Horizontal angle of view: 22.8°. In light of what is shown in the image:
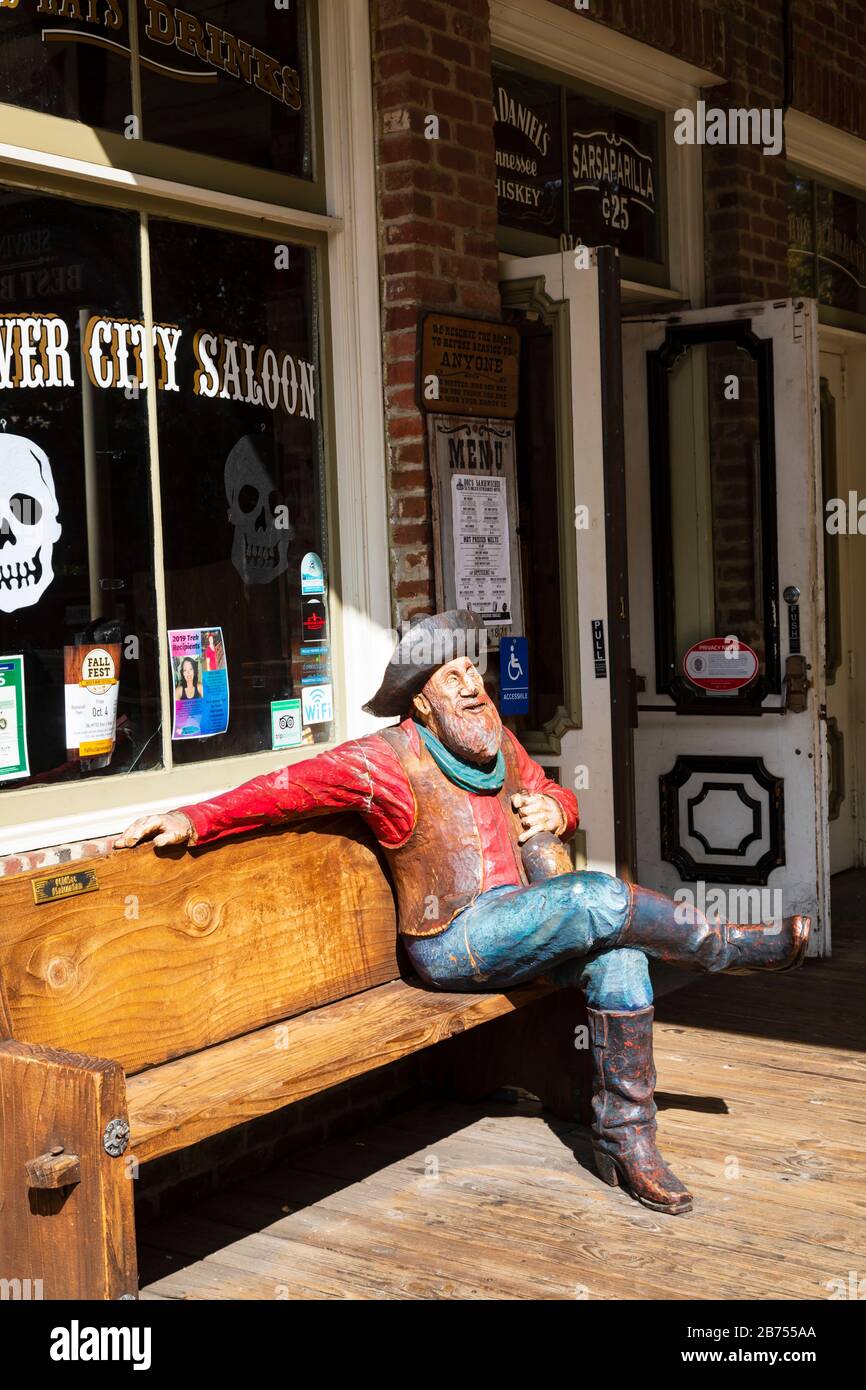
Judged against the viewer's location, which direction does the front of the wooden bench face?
facing the viewer and to the right of the viewer

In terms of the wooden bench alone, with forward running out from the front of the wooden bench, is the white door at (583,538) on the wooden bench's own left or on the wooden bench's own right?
on the wooden bench's own left

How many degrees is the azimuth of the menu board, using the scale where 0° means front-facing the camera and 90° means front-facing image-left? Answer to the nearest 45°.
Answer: approximately 315°

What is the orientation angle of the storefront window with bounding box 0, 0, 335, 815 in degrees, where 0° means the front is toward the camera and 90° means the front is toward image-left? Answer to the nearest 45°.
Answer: approximately 315°

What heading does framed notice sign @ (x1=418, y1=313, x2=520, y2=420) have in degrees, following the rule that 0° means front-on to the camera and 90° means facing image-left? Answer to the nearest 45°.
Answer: approximately 315°

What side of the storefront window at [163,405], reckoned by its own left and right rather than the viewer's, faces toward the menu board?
left
